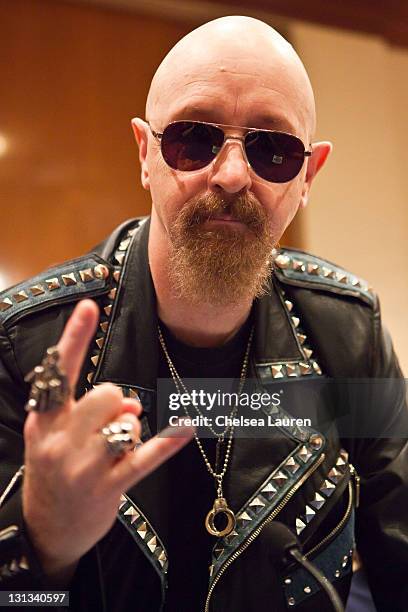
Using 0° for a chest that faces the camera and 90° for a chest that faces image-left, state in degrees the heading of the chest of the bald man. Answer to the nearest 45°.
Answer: approximately 0°
